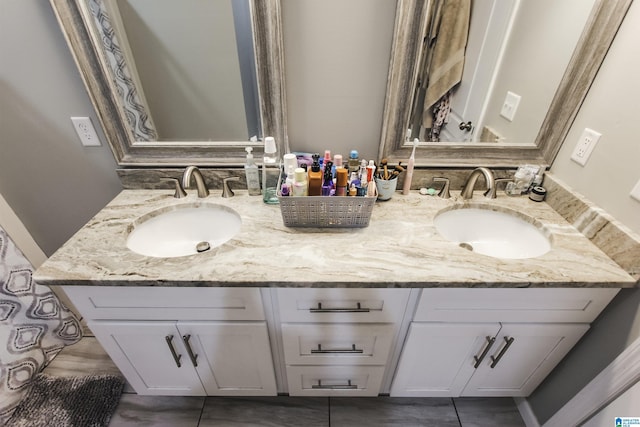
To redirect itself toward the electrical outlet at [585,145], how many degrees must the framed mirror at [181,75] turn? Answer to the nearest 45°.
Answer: approximately 45° to its left

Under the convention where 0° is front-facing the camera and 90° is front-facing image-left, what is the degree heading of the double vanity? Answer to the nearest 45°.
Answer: approximately 0°

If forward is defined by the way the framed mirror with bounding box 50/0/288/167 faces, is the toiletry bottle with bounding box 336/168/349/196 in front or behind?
in front

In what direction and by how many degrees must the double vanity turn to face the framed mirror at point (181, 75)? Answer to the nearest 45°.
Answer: approximately 135° to its right

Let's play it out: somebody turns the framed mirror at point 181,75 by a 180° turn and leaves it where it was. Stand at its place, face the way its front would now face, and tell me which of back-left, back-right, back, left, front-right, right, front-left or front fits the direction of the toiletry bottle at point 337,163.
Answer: back-right

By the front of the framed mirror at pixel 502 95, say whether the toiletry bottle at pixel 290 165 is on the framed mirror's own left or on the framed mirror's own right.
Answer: on the framed mirror's own right

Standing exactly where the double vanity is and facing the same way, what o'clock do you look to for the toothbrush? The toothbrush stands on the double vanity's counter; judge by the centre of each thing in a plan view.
The toothbrush is roughly at 7 o'clock from the double vanity.

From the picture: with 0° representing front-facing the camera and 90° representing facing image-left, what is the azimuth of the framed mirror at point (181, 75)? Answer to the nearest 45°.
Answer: approximately 0°

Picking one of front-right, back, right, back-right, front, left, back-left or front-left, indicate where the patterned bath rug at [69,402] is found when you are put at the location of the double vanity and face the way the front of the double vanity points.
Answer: right

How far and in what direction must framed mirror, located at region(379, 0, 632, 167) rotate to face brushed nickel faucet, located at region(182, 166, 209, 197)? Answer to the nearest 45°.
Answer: approximately 45° to its right
